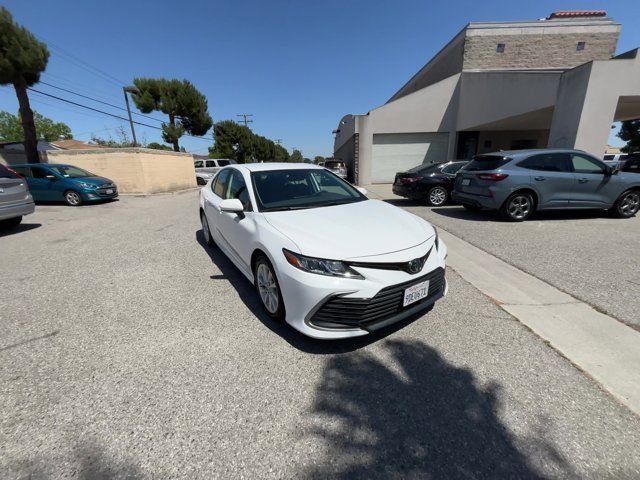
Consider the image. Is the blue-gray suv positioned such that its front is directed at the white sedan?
no

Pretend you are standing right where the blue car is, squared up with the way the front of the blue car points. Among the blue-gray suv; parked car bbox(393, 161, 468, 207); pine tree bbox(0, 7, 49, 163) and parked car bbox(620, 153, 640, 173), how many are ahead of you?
3

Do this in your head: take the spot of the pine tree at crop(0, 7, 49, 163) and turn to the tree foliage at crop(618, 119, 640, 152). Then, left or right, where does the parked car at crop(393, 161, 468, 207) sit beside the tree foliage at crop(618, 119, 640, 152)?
right

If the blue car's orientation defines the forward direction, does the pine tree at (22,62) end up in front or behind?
behind

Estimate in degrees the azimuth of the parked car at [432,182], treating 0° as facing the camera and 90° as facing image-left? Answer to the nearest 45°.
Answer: approximately 225°

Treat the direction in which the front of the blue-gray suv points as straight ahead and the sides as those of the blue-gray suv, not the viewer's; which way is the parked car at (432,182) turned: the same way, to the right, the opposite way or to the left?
the same way

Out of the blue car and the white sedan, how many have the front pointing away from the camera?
0

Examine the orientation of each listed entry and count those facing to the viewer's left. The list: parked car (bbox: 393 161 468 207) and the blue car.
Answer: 0

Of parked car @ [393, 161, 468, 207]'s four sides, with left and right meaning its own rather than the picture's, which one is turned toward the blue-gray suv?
right

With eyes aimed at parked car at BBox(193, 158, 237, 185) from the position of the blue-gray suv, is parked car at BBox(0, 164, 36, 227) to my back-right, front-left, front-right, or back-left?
front-left

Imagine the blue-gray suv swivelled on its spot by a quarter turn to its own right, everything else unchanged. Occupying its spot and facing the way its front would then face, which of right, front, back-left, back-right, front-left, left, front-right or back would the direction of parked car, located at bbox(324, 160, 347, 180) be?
back

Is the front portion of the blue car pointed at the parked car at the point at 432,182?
yes

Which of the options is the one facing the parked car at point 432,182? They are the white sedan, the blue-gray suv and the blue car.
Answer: the blue car

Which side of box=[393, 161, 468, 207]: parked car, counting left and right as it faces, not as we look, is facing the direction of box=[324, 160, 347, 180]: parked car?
left

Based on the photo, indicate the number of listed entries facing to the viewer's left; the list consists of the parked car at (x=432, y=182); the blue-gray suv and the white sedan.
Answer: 0

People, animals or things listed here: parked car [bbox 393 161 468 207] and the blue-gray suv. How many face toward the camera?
0

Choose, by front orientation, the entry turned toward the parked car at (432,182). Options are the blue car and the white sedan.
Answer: the blue car

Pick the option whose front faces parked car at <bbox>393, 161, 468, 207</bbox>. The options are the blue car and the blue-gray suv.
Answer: the blue car

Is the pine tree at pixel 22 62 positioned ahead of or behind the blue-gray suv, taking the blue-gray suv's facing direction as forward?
behind

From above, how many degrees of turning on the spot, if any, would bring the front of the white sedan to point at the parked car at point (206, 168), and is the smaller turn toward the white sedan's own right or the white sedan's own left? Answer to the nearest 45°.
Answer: approximately 180°

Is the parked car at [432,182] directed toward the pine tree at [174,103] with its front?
no

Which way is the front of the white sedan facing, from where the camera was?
facing the viewer and to the right of the viewer
